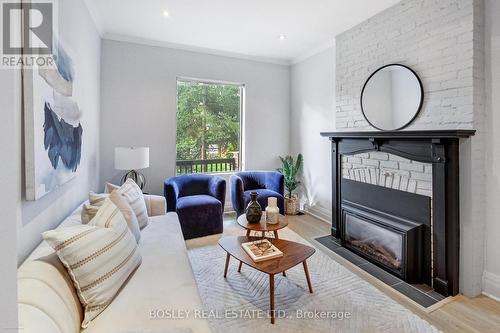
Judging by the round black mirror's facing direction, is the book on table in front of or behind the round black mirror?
in front

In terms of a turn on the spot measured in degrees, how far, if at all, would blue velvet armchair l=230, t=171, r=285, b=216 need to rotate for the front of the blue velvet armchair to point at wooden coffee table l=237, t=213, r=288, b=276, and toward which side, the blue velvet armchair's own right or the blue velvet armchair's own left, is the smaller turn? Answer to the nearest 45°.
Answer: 0° — it already faces it

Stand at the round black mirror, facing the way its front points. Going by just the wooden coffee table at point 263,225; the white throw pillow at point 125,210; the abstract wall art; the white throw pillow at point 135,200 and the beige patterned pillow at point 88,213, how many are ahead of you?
5

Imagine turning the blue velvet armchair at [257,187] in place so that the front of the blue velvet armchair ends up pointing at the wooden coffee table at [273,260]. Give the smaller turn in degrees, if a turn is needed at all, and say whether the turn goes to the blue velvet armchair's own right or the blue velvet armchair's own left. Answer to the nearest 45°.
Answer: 0° — it already faces it

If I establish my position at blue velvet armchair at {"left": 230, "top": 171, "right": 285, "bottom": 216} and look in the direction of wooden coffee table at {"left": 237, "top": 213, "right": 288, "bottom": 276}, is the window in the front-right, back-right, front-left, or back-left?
back-right

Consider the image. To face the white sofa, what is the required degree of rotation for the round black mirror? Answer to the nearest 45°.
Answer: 0° — it already faces it

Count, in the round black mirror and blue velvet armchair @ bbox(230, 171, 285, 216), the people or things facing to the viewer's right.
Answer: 0

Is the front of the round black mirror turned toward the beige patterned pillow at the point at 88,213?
yes

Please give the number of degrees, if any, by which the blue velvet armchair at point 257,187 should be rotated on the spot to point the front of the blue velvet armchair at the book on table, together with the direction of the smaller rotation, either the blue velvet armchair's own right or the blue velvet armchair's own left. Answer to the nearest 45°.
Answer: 0° — it already faces it

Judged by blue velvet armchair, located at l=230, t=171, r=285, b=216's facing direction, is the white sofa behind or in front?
in front

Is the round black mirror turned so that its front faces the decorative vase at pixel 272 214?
yes

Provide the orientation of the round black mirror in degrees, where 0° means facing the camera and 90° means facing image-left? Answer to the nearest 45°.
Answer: approximately 45°

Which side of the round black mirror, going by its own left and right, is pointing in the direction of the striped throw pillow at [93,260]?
front

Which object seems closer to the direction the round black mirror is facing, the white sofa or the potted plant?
the white sofa

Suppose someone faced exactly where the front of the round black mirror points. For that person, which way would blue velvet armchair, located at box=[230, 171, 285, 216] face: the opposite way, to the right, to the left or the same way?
to the left

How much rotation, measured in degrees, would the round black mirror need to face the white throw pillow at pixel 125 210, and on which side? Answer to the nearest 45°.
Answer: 0° — it already faces it

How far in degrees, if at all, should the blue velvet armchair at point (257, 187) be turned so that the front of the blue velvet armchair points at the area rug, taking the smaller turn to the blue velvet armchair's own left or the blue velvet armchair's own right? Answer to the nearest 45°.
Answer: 0° — it already faces it

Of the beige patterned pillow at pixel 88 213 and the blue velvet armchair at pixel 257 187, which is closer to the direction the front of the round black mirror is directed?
the beige patterned pillow
